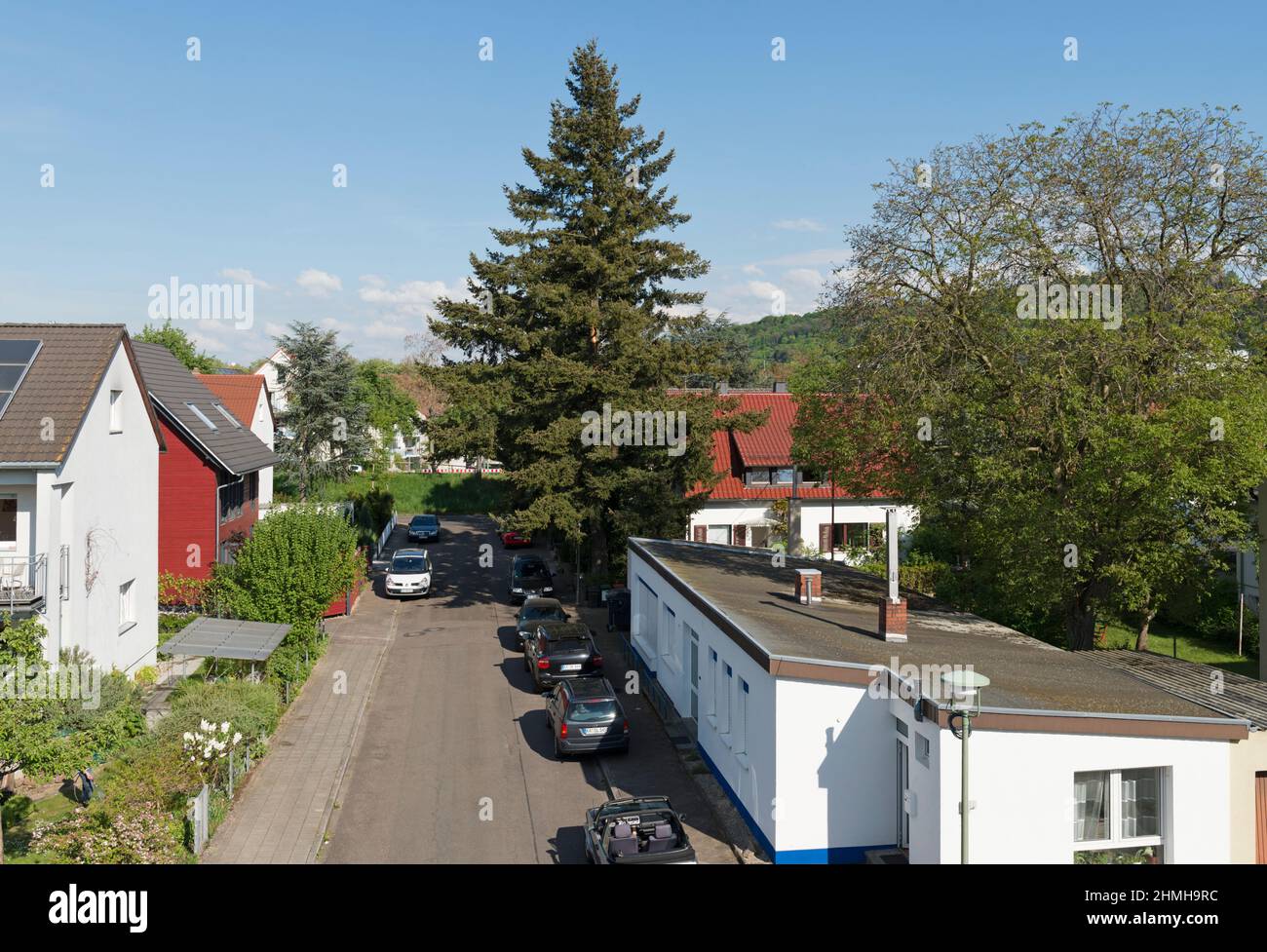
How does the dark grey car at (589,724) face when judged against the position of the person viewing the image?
facing away from the viewer

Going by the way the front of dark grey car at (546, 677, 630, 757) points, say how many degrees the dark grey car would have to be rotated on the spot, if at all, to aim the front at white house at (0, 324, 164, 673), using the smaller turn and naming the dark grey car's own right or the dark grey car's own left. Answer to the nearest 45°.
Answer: approximately 90° to the dark grey car's own left

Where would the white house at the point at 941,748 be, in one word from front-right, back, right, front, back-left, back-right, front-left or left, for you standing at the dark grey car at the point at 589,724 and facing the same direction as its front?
back-right

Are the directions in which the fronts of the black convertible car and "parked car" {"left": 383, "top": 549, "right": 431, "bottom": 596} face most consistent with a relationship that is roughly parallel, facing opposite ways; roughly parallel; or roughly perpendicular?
roughly parallel, facing opposite ways

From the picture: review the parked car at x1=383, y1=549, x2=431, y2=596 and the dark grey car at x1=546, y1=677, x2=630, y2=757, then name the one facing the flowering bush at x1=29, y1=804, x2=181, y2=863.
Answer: the parked car

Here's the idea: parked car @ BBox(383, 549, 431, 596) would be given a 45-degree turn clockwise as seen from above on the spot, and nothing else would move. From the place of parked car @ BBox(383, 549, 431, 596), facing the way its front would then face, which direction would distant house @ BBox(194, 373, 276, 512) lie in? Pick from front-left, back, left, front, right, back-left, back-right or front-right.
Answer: right

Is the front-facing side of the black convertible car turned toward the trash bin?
yes

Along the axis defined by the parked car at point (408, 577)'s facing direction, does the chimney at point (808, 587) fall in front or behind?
in front

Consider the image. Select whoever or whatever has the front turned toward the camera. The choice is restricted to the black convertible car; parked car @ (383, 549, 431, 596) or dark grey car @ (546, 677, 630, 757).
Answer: the parked car

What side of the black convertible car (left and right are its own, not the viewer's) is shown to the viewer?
back

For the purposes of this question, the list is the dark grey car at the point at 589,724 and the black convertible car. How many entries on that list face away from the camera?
2

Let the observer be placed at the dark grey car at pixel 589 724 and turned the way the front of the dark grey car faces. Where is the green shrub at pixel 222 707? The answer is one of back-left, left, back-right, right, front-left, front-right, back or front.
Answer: left

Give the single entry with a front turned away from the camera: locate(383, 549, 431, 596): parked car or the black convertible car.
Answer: the black convertible car

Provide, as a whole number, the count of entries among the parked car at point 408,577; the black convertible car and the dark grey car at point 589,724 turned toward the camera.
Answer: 1

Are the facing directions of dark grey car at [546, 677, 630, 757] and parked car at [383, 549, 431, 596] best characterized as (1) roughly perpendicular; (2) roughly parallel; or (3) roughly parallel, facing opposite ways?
roughly parallel, facing opposite ways

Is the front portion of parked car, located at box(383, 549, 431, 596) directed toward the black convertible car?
yes

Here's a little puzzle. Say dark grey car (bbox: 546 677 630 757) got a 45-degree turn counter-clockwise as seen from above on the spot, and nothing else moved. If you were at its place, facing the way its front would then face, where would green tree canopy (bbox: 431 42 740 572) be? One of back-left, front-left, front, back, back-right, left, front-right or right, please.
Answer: front-right

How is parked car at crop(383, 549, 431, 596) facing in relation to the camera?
toward the camera
